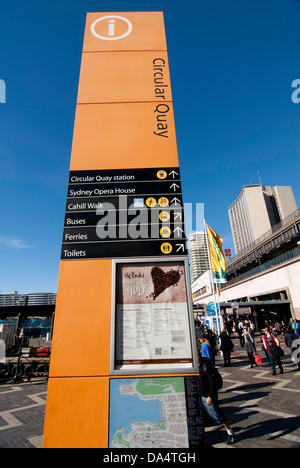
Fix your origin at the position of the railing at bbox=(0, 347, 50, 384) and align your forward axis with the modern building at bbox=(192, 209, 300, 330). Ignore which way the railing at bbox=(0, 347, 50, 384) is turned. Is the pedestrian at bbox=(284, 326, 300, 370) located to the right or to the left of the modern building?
right

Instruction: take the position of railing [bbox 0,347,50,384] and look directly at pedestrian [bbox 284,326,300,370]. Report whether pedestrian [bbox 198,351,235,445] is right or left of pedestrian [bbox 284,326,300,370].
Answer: right

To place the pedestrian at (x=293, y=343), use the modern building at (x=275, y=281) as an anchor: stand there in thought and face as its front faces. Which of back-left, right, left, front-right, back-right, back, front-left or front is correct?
front-left

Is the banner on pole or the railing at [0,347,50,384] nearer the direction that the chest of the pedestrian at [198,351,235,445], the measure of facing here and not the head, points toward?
the railing

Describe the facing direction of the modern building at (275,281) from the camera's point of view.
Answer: facing the viewer and to the left of the viewer

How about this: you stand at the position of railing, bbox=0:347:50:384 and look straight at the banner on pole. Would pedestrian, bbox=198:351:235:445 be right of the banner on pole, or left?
right

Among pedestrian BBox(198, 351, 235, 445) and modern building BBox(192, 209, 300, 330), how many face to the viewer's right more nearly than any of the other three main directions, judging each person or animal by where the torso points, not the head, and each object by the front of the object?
0

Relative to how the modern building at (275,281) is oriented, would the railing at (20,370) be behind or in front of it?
in front
